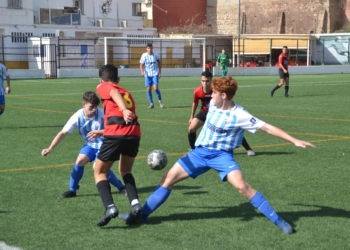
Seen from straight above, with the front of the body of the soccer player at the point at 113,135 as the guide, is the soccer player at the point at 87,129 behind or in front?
in front

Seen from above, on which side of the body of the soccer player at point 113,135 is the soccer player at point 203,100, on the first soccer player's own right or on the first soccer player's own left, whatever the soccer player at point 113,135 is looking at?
on the first soccer player's own right

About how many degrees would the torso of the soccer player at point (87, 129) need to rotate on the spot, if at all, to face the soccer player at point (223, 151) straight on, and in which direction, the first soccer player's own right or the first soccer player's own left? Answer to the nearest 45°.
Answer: approximately 45° to the first soccer player's own left

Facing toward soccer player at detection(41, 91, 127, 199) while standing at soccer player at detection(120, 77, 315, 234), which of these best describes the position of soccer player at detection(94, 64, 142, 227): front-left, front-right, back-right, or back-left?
front-left

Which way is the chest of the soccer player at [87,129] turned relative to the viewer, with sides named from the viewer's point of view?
facing the viewer

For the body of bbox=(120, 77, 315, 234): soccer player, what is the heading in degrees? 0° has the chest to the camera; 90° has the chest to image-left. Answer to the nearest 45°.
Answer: approximately 45°

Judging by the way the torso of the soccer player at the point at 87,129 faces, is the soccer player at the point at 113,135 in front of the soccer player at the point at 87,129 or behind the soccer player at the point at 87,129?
in front

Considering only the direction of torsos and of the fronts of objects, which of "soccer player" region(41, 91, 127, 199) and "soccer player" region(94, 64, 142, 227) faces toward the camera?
"soccer player" region(41, 91, 127, 199)

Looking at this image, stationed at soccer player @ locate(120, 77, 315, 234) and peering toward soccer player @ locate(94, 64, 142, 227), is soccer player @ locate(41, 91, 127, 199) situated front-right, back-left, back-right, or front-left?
front-right

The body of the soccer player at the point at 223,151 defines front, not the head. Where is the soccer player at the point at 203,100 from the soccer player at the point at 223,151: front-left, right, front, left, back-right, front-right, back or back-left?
back-right

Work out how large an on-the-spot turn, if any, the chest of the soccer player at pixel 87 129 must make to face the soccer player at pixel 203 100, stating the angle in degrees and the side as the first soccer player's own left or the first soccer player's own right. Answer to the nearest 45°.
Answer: approximately 135° to the first soccer player's own left

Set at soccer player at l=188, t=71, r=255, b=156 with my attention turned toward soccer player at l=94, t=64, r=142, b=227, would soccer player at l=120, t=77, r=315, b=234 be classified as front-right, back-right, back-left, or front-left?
front-left
